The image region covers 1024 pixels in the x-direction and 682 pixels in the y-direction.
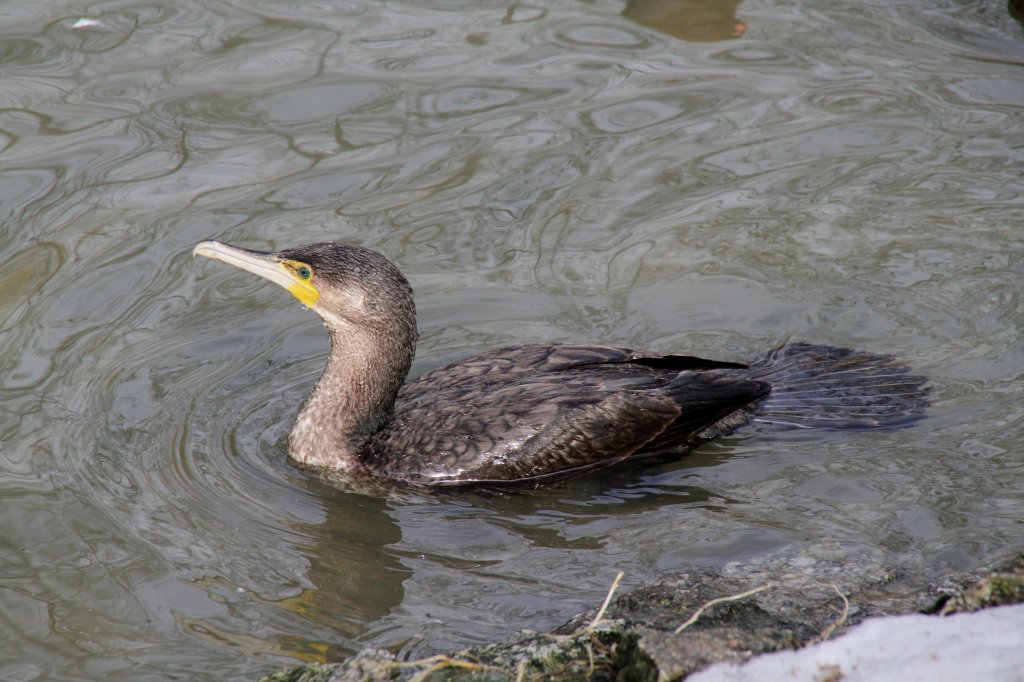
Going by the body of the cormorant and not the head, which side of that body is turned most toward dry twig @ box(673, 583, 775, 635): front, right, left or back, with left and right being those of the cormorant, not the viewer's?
left

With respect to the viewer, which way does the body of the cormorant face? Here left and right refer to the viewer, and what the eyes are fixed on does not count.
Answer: facing to the left of the viewer
